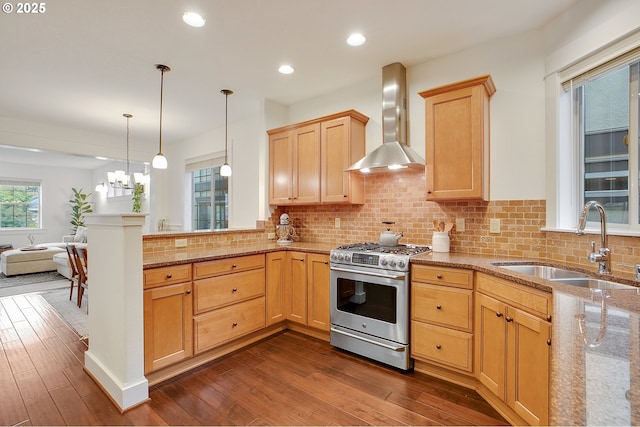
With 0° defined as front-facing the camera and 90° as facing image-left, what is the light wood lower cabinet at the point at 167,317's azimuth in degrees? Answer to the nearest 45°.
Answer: approximately 315°

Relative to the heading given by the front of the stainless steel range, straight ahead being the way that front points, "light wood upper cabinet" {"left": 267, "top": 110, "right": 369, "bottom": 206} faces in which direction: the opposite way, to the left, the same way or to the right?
the same way

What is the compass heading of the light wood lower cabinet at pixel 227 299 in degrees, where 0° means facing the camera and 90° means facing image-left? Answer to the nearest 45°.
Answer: approximately 315°

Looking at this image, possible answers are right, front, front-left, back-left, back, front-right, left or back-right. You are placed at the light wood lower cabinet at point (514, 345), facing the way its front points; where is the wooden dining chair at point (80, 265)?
front-right

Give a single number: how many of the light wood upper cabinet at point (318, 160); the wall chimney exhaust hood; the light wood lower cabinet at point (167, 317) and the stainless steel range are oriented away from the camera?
0

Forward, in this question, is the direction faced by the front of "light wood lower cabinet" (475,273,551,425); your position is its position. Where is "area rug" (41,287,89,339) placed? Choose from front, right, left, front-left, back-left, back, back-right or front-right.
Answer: front-right

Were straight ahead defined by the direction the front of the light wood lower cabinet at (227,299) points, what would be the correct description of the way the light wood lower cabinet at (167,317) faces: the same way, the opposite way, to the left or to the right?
the same way

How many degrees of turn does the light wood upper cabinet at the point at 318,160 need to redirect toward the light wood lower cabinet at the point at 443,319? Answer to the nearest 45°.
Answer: approximately 90° to its left

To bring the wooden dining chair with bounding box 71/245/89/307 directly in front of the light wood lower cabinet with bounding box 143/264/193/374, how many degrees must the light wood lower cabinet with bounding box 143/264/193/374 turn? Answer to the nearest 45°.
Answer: approximately 180°

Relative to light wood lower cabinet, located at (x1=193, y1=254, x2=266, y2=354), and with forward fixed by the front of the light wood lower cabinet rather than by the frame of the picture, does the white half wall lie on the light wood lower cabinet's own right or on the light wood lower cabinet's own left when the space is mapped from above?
on the light wood lower cabinet's own right
